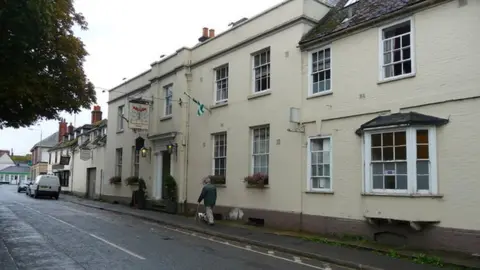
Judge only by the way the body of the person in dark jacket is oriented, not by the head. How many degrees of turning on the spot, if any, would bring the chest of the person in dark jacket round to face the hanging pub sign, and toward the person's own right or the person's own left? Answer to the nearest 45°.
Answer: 0° — they already face it

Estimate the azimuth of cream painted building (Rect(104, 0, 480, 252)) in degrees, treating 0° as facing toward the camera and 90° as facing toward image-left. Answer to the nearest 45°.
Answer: approximately 45°

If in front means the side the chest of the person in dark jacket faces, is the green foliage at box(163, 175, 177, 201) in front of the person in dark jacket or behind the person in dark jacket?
in front

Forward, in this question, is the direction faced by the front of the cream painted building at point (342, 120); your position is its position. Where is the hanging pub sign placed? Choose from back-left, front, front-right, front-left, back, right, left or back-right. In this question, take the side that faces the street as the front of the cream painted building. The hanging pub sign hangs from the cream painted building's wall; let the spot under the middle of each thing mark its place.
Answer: right

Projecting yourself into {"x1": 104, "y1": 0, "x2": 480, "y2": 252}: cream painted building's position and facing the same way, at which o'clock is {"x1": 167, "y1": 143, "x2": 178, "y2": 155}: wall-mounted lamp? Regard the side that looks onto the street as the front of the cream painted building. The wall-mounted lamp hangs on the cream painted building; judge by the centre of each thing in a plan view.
The wall-mounted lamp is roughly at 3 o'clock from the cream painted building.

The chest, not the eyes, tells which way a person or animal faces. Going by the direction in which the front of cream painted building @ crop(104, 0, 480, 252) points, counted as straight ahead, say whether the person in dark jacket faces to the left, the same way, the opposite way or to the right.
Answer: to the right

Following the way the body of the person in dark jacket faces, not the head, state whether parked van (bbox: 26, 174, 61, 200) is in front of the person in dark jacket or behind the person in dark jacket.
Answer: in front

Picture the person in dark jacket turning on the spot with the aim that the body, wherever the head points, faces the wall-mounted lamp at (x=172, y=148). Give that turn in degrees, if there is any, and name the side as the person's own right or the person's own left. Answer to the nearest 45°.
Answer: approximately 45° to the person's own right

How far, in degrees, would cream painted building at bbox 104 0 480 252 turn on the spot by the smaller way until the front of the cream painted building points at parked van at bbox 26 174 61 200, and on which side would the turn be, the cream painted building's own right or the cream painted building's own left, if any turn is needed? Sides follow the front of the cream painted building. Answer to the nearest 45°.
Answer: approximately 90° to the cream painted building's own right

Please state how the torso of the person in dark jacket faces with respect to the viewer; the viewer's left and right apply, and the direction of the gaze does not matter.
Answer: facing away from the viewer and to the left of the viewer
